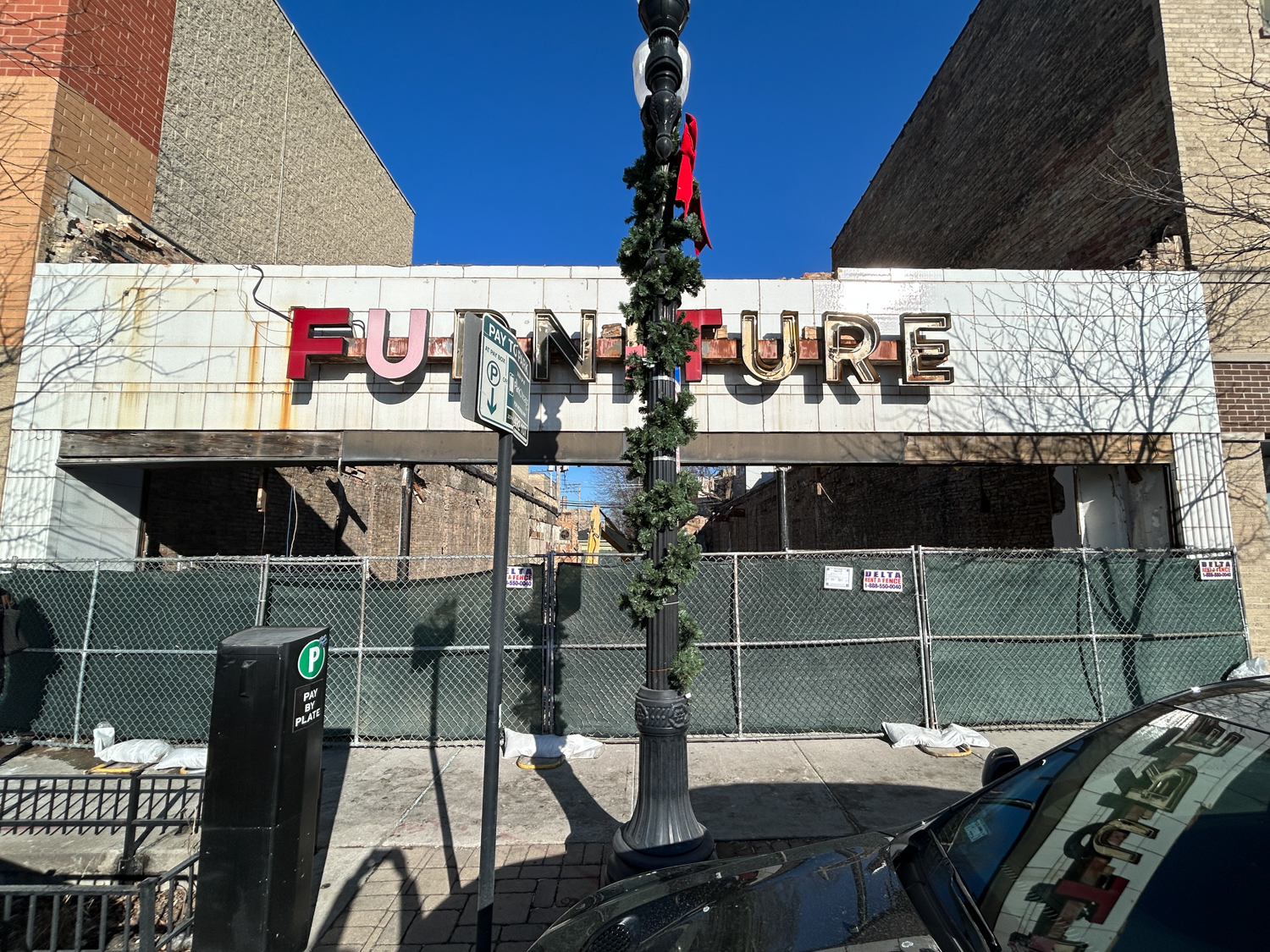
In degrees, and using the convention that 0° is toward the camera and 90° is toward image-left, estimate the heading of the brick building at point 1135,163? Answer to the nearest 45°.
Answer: approximately 0°

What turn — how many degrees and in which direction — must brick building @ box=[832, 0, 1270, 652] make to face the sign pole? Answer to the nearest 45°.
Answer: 0° — it already faces it

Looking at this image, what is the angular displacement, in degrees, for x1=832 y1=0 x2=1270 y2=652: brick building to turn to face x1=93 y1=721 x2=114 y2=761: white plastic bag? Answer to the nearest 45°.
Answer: approximately 45° to its right

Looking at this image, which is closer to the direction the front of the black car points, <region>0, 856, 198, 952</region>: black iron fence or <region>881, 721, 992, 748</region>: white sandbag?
the black iron fence

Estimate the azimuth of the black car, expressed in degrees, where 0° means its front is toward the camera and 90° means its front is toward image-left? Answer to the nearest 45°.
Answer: approximately 45°

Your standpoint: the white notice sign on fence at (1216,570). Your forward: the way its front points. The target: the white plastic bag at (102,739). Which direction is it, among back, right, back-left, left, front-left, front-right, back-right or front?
front-right

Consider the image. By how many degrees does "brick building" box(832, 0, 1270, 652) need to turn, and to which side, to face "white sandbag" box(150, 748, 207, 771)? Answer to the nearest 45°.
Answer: approximately 45° to its right

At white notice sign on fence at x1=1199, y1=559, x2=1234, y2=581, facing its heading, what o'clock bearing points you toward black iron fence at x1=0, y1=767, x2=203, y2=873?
The black iron fence is roughly at 1 o'clock from the white notice sign on fence.

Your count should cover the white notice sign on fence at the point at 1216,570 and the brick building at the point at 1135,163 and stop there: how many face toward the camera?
2

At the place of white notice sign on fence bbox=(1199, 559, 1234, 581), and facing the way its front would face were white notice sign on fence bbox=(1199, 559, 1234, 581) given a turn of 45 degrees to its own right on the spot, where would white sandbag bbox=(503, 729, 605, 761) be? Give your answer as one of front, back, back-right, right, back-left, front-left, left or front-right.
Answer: front
